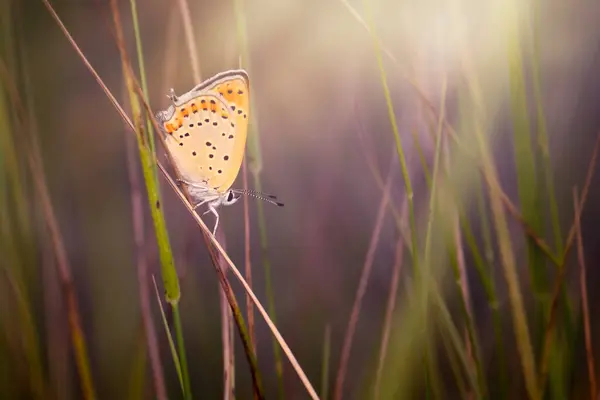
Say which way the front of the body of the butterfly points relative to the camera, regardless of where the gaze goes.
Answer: to the viewer's right
